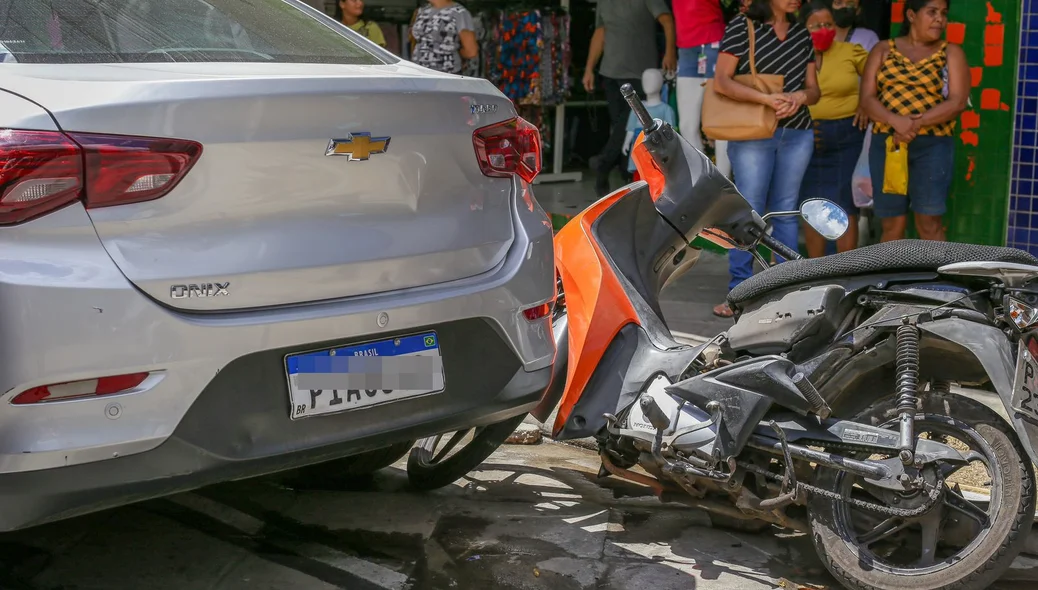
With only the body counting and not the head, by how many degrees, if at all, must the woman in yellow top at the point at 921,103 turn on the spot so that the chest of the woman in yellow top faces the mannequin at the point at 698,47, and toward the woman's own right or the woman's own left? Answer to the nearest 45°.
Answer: approximately 135° to the woman's own right

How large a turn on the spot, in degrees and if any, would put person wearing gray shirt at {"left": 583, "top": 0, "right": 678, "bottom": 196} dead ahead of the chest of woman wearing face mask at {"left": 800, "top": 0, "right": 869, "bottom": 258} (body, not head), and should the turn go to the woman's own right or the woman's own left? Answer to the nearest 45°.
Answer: approximately 90° to the woman's own right

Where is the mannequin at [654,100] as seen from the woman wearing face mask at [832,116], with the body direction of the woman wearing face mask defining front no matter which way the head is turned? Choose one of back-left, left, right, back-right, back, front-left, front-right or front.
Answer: right

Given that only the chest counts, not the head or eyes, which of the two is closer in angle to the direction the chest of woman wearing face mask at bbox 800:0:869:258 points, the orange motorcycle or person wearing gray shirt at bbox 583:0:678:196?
the orange motorcycle

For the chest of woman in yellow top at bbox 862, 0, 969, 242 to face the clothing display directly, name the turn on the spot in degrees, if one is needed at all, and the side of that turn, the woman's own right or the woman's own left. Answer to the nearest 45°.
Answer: approximately 135° to the woman's own right

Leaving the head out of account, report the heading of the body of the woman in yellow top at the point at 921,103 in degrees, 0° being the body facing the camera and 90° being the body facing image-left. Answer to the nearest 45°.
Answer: approximately 0°

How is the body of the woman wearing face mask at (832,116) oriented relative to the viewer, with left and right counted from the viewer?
facing the viewer and to the left of the viewer

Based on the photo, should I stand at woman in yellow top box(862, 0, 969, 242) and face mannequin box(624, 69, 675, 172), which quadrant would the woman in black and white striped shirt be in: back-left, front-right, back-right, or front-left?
front-left

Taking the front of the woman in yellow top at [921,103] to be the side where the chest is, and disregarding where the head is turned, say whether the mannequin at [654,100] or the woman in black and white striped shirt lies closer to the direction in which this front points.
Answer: the woman in black and white striped shirt

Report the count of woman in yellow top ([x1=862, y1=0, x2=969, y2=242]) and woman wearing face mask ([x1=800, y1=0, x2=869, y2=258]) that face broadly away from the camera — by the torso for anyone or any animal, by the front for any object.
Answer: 0
